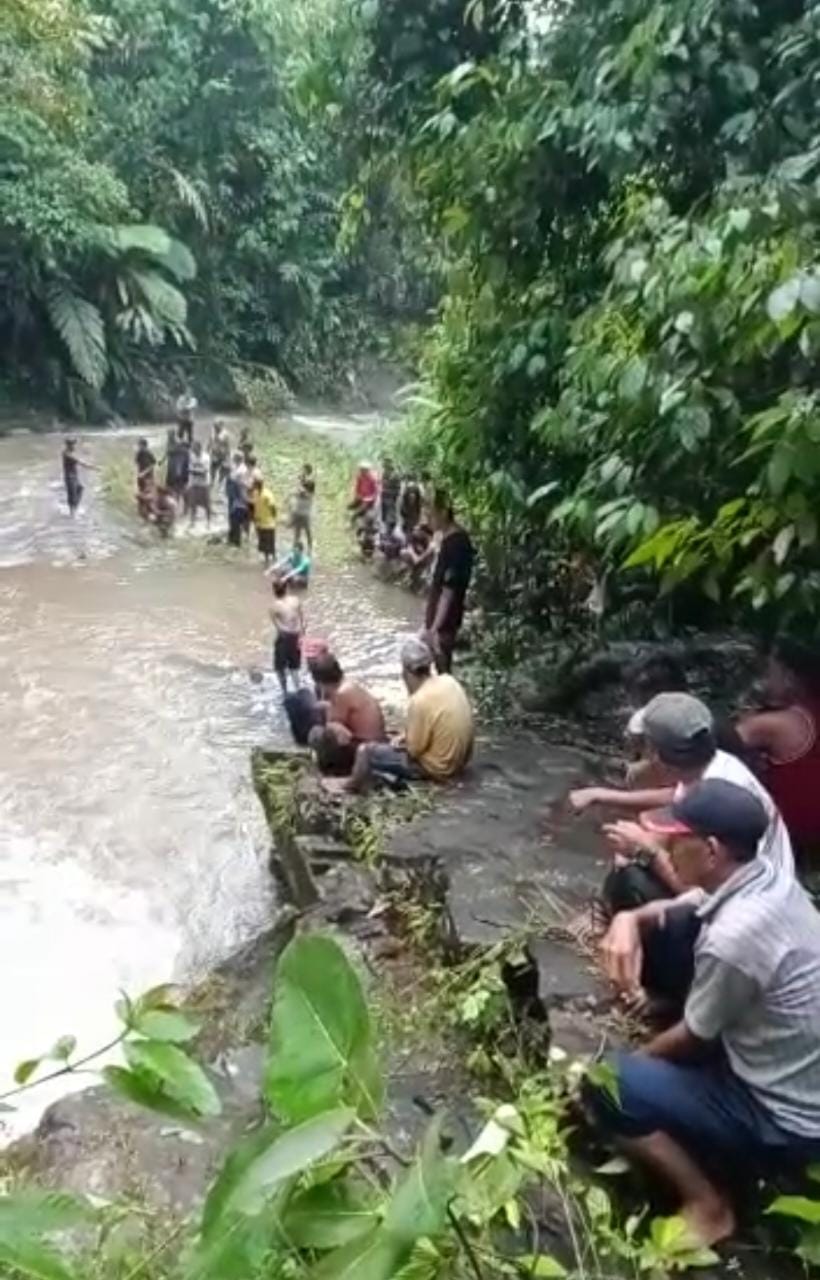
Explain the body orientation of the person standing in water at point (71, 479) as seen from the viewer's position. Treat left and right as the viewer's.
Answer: facing to the right of the viewer

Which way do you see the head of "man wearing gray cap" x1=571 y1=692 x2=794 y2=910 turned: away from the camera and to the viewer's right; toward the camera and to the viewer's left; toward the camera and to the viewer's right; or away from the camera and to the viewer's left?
away from the camera and to the viewer's left

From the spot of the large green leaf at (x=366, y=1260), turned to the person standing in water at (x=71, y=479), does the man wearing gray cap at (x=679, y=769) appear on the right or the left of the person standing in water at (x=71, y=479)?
right

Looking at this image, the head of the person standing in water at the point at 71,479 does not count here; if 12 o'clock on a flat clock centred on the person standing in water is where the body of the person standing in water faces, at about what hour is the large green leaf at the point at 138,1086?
The large green leaf is roughly at 3 o'clock from the person standing in water.

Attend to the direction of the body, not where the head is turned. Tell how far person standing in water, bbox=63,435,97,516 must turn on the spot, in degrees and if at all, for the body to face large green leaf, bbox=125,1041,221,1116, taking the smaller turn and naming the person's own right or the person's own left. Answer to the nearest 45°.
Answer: approximately 90° to the person's own right

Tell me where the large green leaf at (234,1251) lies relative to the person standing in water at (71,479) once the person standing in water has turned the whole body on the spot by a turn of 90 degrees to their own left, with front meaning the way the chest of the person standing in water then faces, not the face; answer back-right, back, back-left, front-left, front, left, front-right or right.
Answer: back

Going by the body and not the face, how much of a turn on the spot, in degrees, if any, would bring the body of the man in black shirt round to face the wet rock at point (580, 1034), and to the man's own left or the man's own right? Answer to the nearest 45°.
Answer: approximately 90° to the man's own left

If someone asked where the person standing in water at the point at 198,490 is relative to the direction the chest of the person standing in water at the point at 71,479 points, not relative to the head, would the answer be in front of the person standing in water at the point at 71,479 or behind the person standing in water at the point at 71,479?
in front

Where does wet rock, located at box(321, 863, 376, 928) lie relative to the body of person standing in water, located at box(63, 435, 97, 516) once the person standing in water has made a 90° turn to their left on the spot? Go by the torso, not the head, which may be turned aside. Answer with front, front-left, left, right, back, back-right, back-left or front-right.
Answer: back
